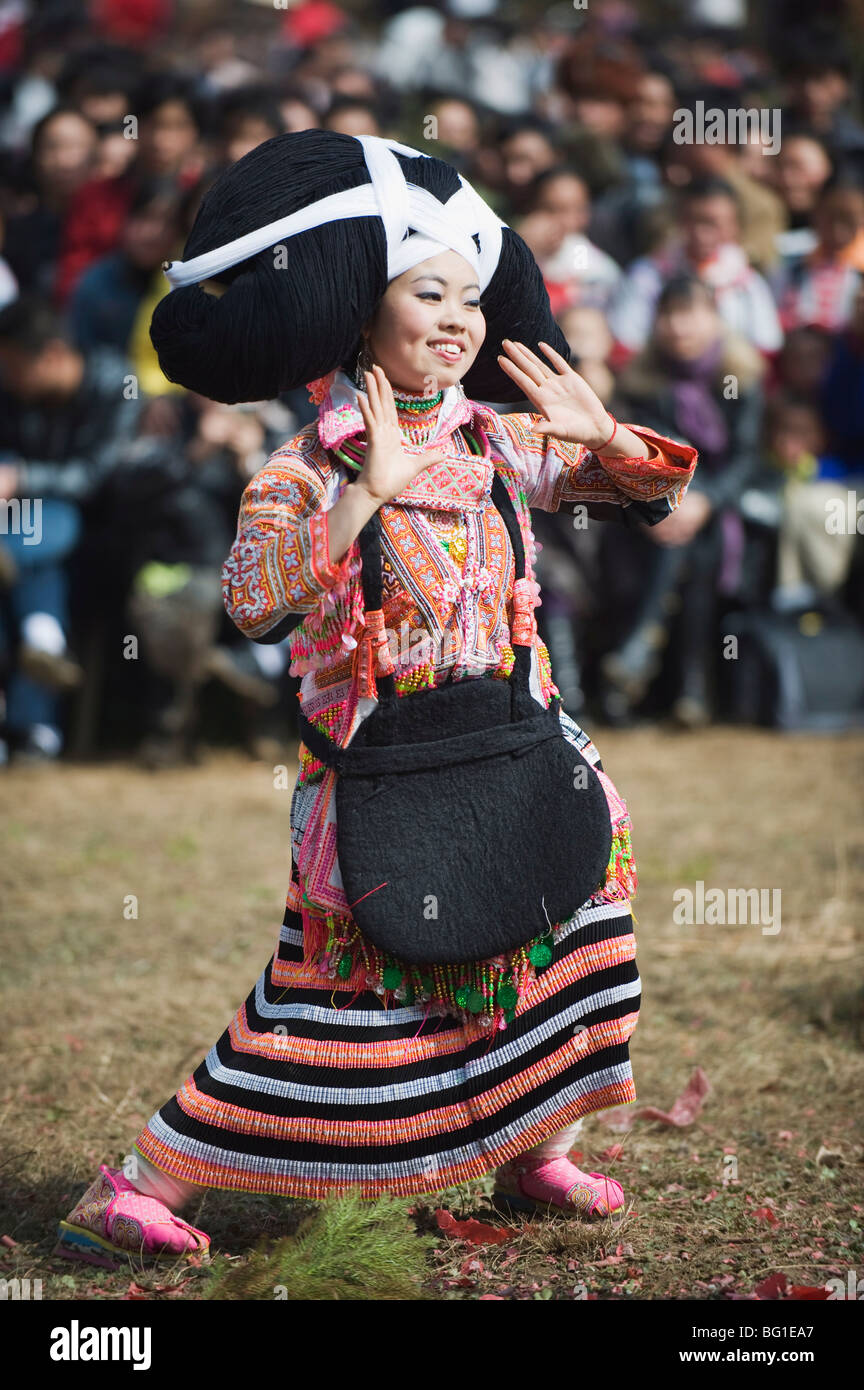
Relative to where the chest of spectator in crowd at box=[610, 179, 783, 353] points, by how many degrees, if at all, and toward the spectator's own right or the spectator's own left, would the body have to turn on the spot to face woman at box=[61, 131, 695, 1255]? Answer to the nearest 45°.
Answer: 0° — they already face them

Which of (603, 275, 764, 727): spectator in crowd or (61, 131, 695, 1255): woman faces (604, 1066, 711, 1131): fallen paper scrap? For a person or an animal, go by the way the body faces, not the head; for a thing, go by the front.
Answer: the spectator in crowd

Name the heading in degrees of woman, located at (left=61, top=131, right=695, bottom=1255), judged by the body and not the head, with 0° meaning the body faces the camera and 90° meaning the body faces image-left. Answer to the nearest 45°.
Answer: approximately 315°
